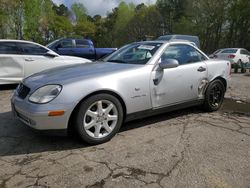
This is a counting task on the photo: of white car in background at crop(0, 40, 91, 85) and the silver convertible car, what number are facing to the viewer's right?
1

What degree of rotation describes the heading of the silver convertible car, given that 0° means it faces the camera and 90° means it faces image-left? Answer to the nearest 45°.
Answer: approximately 45°

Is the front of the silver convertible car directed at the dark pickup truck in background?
no

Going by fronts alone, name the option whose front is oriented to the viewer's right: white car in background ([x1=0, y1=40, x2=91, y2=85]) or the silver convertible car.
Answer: the white car in background

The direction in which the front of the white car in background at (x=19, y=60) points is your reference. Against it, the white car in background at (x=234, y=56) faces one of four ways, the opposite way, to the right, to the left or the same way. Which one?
the same way

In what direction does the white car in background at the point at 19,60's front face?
to the viewer's right
